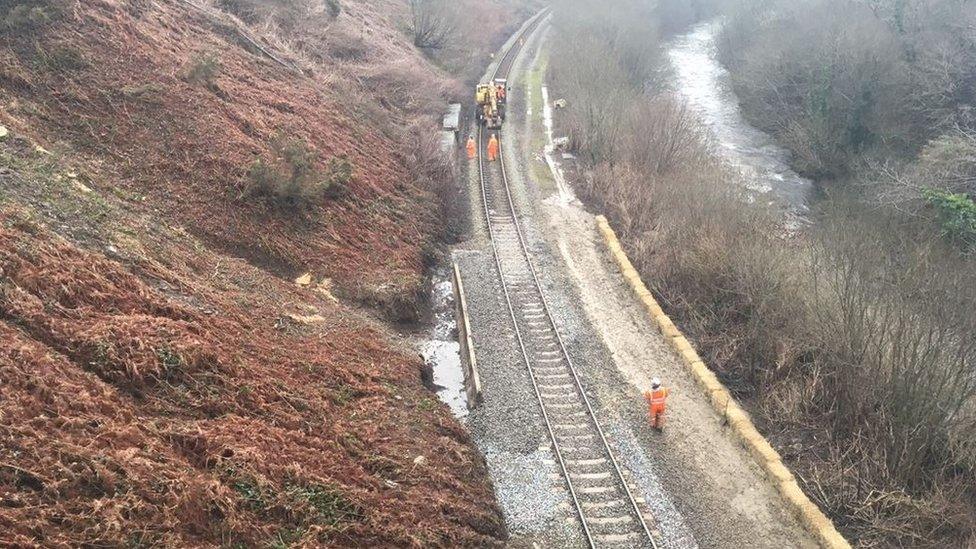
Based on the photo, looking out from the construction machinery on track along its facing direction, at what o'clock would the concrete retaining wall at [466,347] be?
The concrete retaining wall is roughly at 12 o'clock from the construction machinery on track.

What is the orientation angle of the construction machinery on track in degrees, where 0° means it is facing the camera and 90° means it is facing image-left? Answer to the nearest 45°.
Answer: approximately 0°

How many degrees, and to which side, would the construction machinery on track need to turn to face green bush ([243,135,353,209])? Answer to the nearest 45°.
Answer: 0° — it already faces it

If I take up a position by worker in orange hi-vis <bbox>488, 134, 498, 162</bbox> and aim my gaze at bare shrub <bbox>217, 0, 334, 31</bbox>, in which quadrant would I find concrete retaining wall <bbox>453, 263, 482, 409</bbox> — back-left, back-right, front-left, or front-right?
back-left
